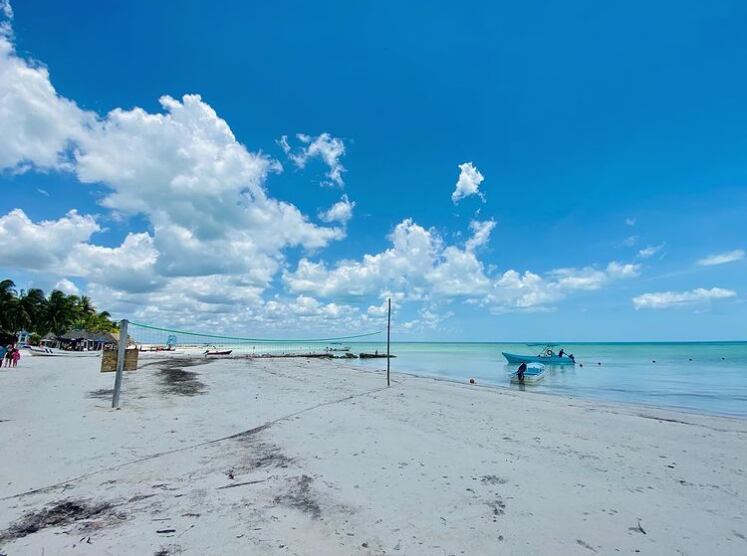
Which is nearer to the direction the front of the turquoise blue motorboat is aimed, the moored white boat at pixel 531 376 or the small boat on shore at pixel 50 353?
the small boat on shore

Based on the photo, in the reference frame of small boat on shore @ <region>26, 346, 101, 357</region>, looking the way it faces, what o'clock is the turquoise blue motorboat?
The turquoise blue motorboat is roughly at 7 o'clock from the small boat on shore.

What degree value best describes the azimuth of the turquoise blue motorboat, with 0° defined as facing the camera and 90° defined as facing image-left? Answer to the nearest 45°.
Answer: approximately 90°

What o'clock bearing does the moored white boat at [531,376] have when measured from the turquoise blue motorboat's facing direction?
The moored white boat is roughly at 9 o'clock from the turquoise blue motorboat.

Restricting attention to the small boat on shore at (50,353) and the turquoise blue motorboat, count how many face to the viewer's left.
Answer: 2

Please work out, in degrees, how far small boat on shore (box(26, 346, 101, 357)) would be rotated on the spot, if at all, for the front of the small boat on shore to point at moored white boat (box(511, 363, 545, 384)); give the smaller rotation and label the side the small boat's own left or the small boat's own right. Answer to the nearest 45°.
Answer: approximately 135° to the small boat's own left

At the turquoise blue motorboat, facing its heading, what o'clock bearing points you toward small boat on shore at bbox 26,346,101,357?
The small boat on shore is roughly at 11 o'clock from the turquoise blue motorboat.

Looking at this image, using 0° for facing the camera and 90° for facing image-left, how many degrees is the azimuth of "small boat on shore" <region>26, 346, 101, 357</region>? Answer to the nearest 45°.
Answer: approximately 90°
